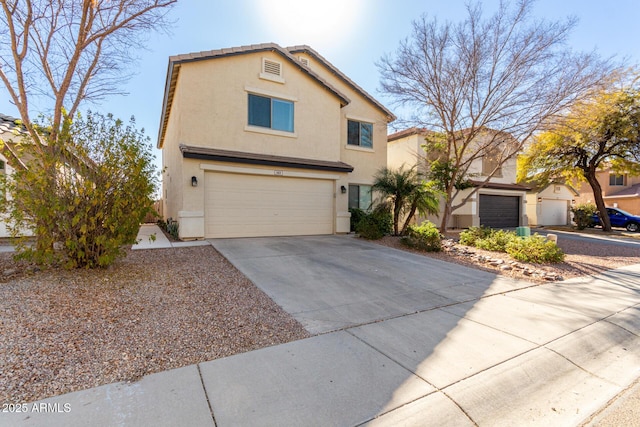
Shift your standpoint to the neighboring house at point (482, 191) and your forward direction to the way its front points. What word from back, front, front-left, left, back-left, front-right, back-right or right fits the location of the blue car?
left

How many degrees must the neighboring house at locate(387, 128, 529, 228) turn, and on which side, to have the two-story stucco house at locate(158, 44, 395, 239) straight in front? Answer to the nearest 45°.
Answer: approximately 90° to its right

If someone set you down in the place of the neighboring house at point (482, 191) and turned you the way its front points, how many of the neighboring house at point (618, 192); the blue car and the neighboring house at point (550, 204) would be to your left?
3

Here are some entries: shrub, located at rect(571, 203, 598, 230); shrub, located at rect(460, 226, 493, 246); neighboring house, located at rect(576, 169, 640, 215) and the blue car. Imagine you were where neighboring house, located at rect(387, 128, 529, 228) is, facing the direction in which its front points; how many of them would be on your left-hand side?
3

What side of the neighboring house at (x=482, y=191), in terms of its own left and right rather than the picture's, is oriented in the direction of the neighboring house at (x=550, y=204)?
left

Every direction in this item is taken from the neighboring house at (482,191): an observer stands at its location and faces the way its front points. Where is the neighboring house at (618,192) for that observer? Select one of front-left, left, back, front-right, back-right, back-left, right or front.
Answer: left

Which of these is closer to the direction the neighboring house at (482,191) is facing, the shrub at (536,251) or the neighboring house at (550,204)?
the shrub

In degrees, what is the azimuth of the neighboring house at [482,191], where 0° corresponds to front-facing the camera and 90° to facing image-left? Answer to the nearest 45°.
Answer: approximately 315°

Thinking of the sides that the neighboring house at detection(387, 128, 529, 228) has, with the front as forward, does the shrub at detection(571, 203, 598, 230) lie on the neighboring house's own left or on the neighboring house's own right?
on the neighboring house's own left

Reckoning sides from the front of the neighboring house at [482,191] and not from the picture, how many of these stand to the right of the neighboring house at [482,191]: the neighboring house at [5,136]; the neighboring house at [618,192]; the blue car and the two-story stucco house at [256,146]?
2

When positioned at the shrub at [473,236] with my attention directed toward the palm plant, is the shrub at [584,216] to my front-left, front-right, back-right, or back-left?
back-right

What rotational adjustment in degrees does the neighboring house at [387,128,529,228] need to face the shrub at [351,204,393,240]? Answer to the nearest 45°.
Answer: approximately 90° to its right

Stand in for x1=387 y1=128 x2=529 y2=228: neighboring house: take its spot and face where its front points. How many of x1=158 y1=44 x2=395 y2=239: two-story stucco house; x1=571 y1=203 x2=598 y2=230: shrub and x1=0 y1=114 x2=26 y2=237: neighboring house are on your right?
2

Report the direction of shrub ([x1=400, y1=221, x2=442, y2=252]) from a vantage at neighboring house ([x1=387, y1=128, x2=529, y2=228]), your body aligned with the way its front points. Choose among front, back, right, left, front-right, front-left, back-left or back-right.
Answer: front-right
